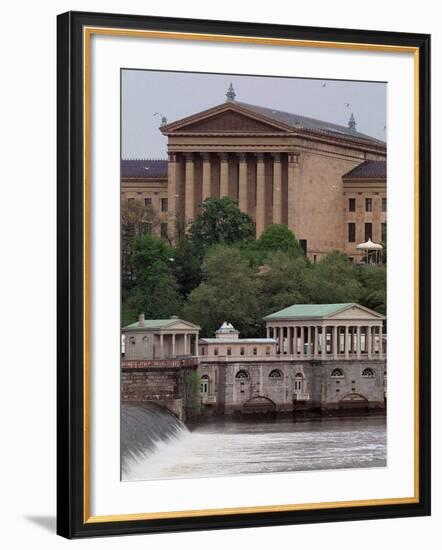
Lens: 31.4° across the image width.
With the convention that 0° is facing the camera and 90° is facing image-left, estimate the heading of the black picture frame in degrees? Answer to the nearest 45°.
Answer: approximately 315°
